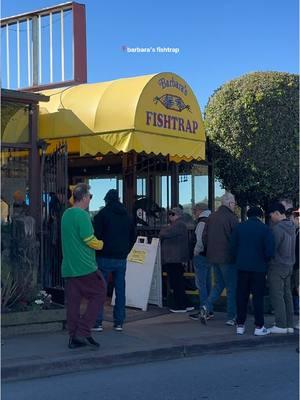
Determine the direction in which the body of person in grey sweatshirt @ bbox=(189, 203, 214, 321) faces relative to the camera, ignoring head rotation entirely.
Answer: to the viewer's left

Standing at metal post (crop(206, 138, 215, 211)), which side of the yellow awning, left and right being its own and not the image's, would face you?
left

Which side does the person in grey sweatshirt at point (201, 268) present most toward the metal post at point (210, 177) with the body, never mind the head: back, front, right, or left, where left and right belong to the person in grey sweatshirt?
right

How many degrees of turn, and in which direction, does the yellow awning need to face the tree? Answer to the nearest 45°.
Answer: approximately 90° to its left

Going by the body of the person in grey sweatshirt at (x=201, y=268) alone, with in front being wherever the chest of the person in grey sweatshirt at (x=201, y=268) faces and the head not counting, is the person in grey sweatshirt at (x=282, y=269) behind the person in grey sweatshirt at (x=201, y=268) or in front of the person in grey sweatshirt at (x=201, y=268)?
behind

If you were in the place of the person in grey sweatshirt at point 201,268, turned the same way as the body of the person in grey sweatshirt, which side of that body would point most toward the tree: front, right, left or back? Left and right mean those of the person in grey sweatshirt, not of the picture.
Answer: right

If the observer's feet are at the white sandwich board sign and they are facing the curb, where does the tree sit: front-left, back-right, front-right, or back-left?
back-left

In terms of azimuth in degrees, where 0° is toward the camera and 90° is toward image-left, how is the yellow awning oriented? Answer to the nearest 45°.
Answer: approximately 315°
